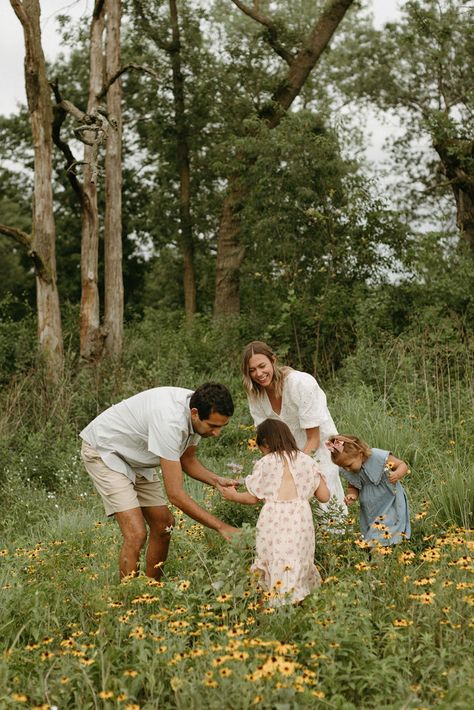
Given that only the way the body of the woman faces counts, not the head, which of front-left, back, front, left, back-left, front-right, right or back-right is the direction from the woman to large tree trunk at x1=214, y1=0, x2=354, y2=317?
back-right

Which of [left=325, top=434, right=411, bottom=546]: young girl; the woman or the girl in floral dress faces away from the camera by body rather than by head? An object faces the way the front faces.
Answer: the girl in floral dress

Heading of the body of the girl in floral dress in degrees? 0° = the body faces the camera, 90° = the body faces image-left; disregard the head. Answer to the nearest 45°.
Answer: approximately 180°

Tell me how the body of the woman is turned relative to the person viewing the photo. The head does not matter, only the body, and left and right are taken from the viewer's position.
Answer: facing the viewer and to the left of the viewer

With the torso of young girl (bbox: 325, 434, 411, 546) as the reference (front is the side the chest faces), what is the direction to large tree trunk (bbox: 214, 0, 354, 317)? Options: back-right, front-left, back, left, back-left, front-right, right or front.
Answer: back-right

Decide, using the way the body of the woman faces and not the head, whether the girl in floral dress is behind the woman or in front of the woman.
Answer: in front

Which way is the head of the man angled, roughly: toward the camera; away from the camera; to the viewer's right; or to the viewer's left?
to the viewer's right

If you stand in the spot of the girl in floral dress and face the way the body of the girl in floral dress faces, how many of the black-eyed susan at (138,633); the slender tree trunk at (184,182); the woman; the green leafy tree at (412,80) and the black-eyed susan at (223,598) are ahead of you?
3

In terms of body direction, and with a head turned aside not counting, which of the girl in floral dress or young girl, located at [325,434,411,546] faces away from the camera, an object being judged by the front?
the girl in floral dress

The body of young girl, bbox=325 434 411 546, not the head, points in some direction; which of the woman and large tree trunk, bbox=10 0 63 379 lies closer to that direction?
the woman

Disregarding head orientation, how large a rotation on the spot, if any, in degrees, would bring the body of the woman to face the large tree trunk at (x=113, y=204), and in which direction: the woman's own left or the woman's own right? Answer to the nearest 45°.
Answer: approximately 135° to the woman's own right

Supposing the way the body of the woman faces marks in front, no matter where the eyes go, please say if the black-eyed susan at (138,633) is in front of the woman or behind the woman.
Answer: in front
